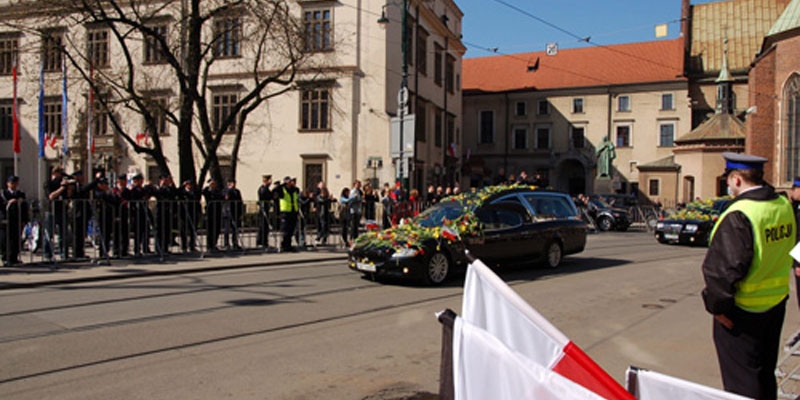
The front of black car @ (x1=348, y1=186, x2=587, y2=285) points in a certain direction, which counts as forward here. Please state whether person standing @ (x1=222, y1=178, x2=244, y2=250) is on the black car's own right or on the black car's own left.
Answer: on the black car's own right

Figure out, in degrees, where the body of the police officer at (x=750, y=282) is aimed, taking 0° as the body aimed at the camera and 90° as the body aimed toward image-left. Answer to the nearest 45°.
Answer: approximately 135°

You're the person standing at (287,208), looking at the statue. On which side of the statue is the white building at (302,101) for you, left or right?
left

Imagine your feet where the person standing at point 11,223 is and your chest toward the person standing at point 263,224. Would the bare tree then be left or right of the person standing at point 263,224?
left

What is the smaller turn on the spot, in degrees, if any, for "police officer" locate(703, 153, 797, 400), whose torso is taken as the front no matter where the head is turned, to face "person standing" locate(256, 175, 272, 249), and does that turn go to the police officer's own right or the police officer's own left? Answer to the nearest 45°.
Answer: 0° — they already face them

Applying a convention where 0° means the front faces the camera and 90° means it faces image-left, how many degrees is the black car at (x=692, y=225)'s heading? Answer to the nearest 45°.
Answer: approximately 45°

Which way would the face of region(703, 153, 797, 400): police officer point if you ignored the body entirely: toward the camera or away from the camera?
away from the camera

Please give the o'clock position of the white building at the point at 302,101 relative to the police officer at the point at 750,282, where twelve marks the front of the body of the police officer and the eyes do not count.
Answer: The white building is roughly at 12 o'clock from the police officer.

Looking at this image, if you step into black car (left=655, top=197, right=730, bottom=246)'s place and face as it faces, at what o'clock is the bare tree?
The bare tree is roughly at 1 o'clock from the black car.
